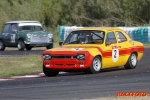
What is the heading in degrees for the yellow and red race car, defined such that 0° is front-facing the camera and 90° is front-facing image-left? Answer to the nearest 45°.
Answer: approximately 45°
